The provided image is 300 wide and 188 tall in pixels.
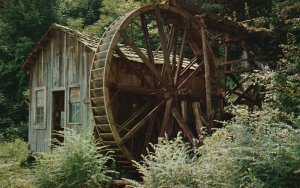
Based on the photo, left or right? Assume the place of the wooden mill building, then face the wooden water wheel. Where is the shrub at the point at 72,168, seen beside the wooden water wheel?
right

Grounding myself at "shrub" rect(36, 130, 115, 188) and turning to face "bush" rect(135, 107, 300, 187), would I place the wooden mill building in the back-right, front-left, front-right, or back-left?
back-left

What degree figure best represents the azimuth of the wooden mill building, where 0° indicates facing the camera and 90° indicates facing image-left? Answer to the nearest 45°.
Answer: approximately 45°

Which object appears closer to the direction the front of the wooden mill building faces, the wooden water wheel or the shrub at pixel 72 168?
the shrub

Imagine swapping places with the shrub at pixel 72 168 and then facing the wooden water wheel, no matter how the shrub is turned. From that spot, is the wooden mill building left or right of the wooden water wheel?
left

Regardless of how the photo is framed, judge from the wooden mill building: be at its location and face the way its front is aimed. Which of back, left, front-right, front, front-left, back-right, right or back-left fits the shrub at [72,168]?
front-left

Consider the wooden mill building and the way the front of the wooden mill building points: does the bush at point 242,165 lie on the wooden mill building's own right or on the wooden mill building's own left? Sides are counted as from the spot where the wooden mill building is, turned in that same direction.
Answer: on the wooden mill building's own left

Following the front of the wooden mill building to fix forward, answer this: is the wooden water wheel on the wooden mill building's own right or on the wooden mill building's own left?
on the wooden mill building's own left
